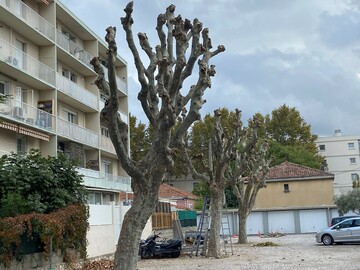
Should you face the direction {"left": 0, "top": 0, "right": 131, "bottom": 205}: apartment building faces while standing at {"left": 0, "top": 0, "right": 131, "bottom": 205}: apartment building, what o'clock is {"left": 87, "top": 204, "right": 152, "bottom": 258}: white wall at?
The white wall is roughly at 1 o'clock from the apartment building.

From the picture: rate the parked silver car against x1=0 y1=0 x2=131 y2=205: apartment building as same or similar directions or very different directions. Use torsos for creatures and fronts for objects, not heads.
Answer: very different directions

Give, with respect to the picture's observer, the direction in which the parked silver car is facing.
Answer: facing to the left of the viewer

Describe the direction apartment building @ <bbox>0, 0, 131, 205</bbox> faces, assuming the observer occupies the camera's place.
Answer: facing the viewer and to the right of the viewer

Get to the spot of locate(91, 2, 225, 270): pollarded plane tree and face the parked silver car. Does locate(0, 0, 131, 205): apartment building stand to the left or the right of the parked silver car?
left

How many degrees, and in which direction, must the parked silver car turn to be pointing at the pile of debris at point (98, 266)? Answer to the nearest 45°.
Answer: approximately 45° to its left

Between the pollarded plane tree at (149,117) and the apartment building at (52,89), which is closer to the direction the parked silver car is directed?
the apartment building

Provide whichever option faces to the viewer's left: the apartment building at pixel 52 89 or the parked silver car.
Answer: the parked silver car

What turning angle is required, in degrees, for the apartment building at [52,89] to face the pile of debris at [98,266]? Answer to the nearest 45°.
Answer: approximately 45° to its right

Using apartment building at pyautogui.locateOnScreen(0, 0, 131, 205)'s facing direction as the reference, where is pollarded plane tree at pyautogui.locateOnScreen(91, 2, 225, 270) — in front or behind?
in front

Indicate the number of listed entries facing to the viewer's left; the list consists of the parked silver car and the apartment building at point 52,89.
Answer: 1

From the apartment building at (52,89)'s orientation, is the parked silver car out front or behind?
out front
